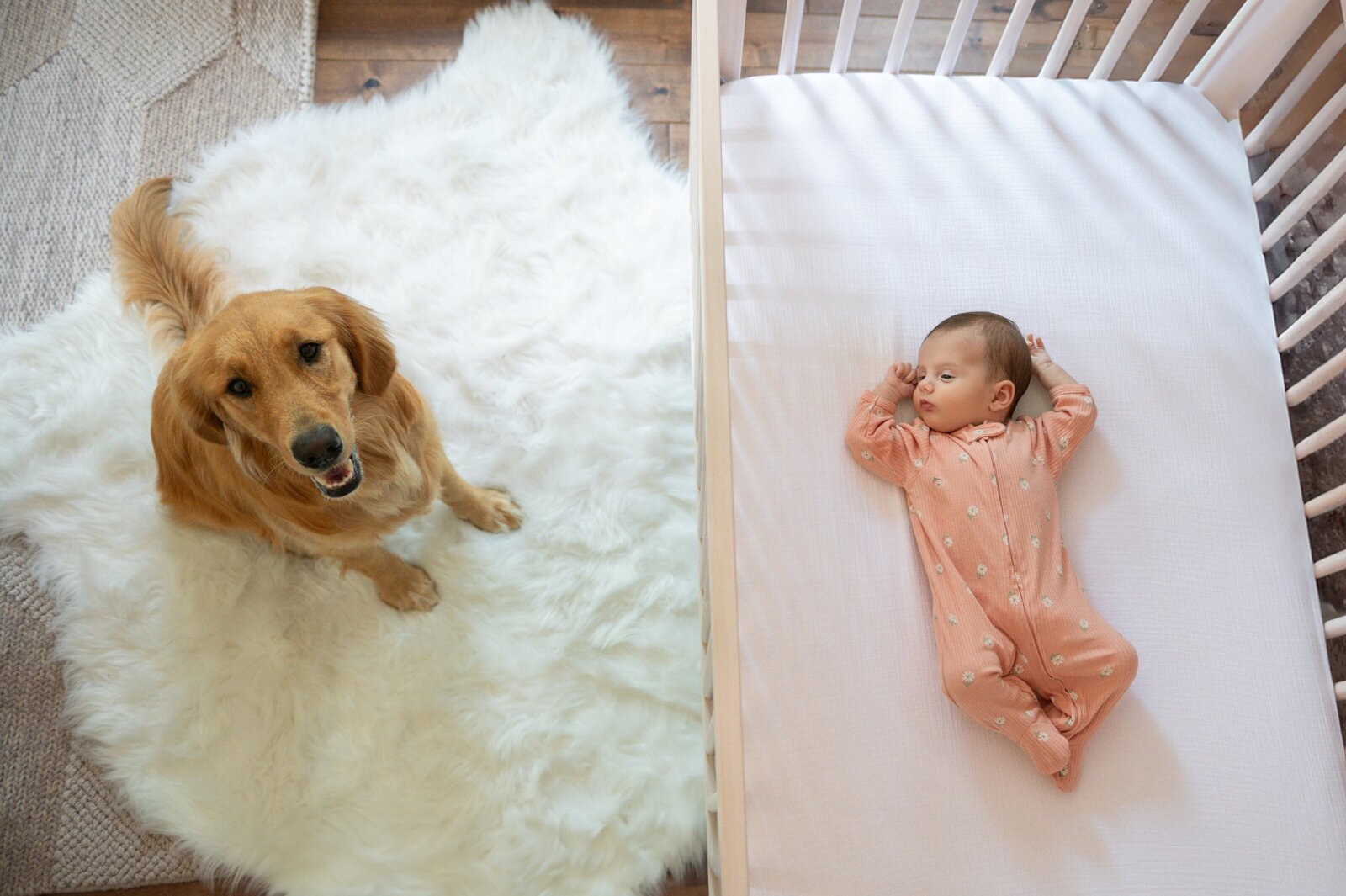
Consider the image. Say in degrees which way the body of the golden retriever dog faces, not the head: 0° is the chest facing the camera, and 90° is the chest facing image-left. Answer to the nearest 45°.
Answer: approximately 315°

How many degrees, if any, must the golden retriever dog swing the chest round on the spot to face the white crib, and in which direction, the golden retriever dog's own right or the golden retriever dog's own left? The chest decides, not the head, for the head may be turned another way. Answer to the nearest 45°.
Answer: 0° — it already faces it

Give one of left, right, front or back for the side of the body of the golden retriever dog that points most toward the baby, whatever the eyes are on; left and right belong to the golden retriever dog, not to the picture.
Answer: front
